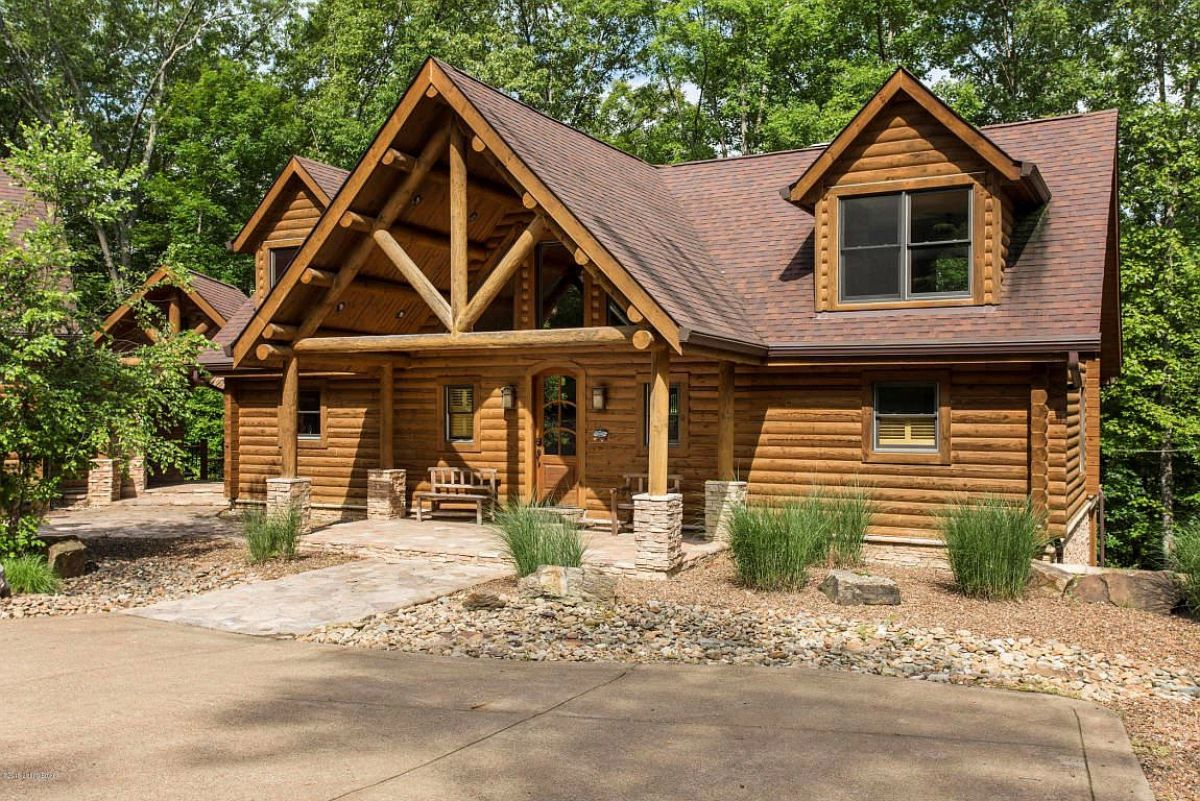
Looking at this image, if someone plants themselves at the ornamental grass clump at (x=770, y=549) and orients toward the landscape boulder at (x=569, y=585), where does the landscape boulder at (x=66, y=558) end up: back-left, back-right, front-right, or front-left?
front-right

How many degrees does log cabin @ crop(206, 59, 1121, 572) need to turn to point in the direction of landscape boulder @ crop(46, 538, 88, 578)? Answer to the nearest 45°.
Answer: approximately 45° to its right

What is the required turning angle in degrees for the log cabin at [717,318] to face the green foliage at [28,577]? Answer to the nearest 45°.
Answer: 0° — it already faces it

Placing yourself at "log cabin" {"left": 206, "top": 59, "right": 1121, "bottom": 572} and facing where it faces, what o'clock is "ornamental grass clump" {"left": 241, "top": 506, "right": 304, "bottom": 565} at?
The ornamental grass clump is roughly at 1 o'clock from the log cabin.

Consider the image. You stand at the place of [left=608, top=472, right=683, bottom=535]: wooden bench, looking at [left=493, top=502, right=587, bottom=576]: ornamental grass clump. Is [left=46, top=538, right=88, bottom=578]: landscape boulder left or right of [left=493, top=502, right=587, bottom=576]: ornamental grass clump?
right

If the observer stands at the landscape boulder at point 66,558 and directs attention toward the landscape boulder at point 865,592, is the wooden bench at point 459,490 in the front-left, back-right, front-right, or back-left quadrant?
front-left

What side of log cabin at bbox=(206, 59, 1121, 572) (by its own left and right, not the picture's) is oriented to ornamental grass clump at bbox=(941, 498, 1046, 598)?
left

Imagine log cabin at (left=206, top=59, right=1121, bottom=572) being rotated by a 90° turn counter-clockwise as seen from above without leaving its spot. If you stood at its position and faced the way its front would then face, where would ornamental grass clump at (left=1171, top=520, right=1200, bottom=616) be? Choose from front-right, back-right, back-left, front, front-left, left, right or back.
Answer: front

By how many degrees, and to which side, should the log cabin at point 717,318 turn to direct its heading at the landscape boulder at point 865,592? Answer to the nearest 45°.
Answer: approximately 45° to its left

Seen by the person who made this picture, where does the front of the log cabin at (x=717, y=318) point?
facing the viewer and to the left of the viewer
